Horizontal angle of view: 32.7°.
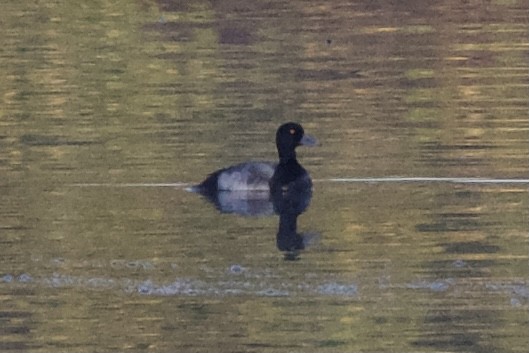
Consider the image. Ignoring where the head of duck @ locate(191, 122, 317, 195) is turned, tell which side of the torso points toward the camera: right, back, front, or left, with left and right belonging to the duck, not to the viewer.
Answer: right
